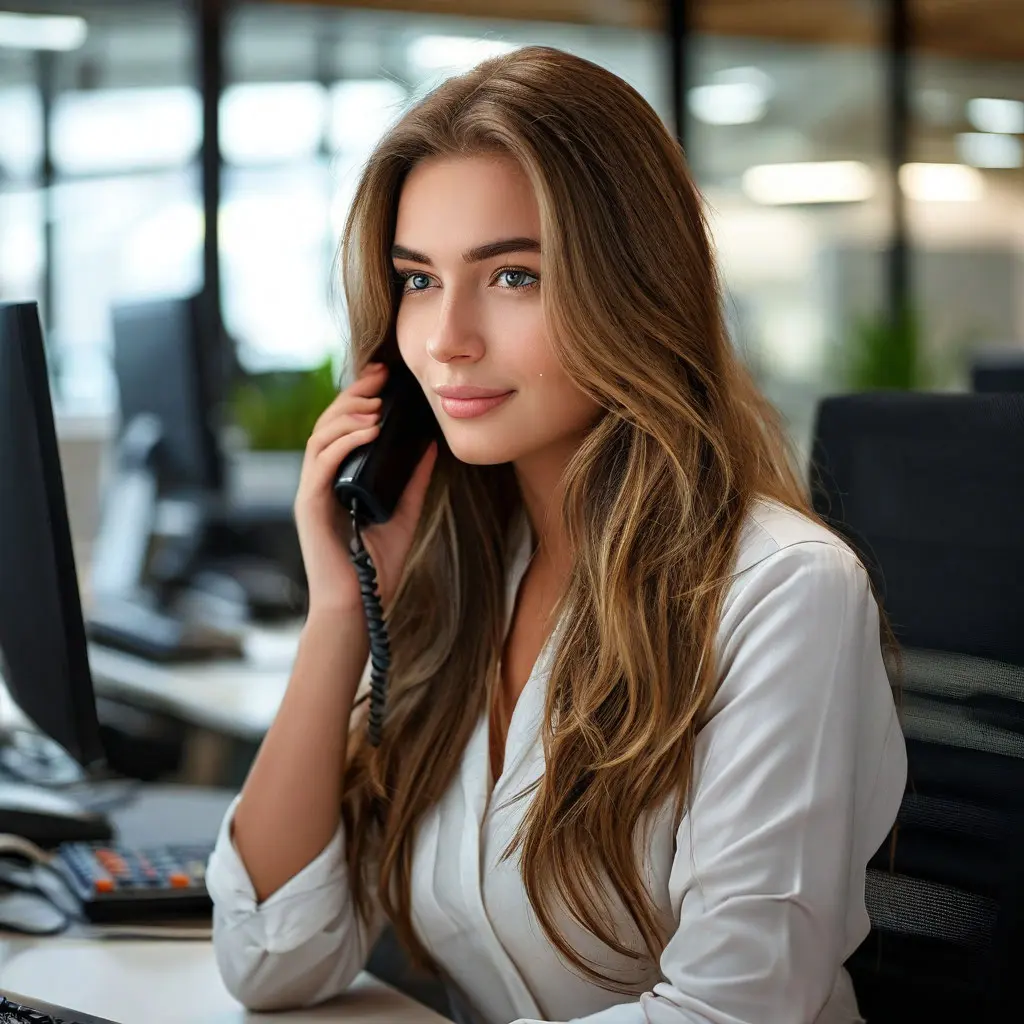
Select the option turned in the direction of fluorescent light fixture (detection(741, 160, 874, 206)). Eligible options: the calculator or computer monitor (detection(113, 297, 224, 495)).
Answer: the computer monitor

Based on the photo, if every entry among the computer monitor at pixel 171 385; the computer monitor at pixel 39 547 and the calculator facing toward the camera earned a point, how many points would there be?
1

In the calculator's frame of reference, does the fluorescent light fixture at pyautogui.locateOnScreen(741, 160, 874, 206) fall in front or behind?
behind

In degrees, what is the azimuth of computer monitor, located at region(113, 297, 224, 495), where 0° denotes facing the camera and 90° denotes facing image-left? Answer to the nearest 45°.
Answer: approximately 225°

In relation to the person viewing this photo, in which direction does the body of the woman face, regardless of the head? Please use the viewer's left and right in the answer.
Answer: facing the viewer and to the left of the viewer

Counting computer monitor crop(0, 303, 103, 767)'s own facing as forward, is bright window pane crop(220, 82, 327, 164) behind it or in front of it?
in front

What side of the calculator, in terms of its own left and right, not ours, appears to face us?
front

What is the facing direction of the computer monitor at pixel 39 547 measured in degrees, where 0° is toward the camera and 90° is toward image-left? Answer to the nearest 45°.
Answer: approximately 225°

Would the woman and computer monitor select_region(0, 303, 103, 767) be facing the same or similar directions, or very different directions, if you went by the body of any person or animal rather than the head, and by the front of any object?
very different directions

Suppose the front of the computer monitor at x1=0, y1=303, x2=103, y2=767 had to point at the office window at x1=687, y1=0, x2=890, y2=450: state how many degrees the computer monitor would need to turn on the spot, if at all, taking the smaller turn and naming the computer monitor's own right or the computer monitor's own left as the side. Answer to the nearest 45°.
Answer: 0° — it already faces it

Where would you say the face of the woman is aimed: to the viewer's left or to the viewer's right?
to the viewer's left

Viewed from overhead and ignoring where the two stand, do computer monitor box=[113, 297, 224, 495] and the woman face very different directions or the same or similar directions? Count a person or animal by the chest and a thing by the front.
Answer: very different directions
